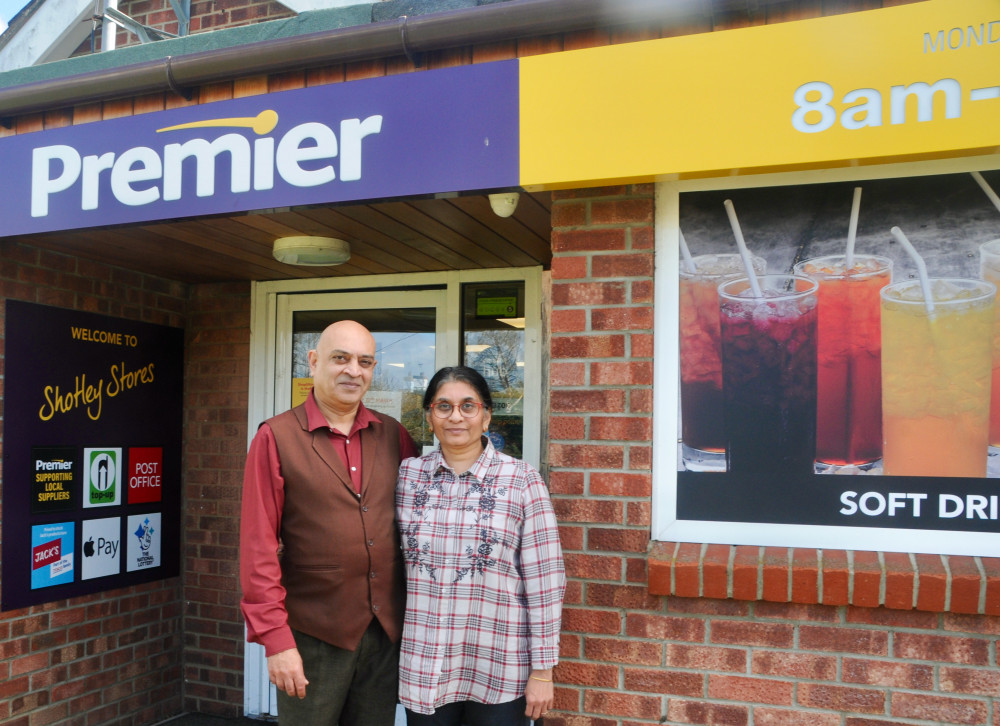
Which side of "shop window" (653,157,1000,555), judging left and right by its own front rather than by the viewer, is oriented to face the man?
right

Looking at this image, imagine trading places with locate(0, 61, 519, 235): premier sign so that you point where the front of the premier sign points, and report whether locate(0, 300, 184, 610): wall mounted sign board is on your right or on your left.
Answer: on your right

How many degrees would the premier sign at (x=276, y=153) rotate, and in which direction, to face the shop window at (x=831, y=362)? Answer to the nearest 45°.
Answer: approximately 90° to its left
